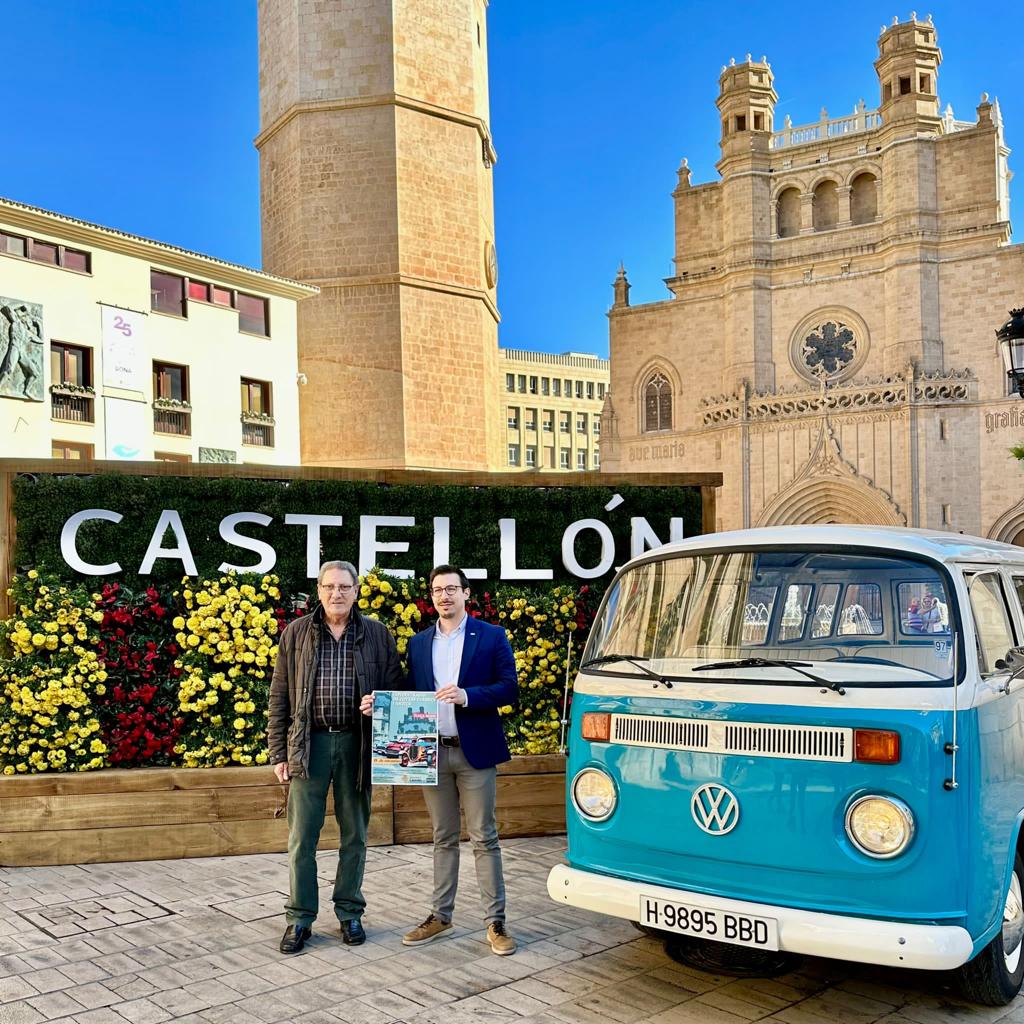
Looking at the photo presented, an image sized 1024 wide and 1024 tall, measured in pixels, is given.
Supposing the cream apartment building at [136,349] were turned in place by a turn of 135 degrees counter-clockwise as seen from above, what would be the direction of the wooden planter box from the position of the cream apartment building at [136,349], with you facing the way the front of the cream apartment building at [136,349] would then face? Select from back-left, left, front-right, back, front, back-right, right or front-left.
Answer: back

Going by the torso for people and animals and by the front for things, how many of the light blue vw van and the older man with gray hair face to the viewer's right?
0

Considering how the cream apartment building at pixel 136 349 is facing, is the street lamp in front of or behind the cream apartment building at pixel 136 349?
in front

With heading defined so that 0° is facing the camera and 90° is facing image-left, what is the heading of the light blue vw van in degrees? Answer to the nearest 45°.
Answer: approximately 45°

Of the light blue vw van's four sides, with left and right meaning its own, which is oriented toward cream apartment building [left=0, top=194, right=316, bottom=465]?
right

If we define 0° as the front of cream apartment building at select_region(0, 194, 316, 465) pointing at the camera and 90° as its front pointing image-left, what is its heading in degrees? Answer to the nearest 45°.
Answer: approximately 315°

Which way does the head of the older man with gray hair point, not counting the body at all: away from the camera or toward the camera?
toward the camera

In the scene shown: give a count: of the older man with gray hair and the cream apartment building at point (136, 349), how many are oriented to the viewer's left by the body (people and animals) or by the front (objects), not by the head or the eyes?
0

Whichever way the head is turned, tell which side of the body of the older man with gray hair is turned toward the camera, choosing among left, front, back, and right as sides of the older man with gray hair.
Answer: front

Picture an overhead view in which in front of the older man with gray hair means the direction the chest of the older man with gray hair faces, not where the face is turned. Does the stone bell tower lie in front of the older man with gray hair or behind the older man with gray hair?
behind

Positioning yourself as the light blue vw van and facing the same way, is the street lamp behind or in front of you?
behind

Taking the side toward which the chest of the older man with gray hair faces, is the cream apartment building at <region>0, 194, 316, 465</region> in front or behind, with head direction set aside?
behind
